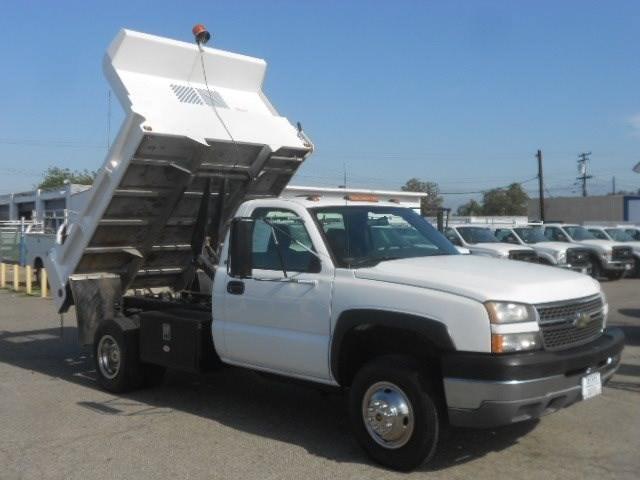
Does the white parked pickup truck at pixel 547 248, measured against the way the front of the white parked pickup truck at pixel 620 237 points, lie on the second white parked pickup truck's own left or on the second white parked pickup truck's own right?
on the second white parked pickup truck's own right

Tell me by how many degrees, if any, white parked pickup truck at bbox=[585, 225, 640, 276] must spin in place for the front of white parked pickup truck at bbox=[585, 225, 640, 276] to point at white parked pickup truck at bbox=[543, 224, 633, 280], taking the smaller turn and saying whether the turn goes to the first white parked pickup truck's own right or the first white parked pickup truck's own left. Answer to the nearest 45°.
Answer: approximately 45° to the first white parked pickup truck's own right

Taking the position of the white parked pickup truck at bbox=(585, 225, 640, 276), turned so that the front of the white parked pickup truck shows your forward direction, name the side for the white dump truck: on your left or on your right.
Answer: on your right

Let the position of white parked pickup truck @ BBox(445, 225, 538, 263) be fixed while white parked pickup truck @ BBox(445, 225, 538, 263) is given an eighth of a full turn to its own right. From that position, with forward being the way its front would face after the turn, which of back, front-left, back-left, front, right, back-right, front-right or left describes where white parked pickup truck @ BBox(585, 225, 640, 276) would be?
back-left

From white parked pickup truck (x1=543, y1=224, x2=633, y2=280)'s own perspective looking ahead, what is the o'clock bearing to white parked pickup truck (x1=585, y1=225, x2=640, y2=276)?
white parked pickup truck (x1=585, y1=225, x2=640, y2=276) is roughly at 8 o'clock from white parked pickup truck (x1=543, y1=224, x2=633, y2=280).

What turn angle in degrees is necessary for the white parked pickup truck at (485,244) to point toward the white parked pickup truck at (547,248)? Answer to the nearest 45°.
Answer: approximately 90° to its left

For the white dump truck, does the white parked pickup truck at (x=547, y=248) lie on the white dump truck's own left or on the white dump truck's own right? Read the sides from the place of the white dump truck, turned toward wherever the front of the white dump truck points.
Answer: on the white dump truck's own left

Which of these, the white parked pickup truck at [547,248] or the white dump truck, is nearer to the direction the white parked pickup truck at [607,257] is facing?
the white dump truck

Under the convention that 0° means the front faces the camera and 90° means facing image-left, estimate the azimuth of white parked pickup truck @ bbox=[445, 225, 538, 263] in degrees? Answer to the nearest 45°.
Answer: approximately 315°

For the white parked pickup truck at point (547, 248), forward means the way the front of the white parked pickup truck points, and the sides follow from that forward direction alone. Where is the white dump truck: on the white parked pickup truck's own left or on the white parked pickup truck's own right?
on the white parked pickup truck's own right

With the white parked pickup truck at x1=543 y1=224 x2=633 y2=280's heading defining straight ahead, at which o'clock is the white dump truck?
The white dump truck is roughly at 2 o'clock from the white parked pickup truck.
